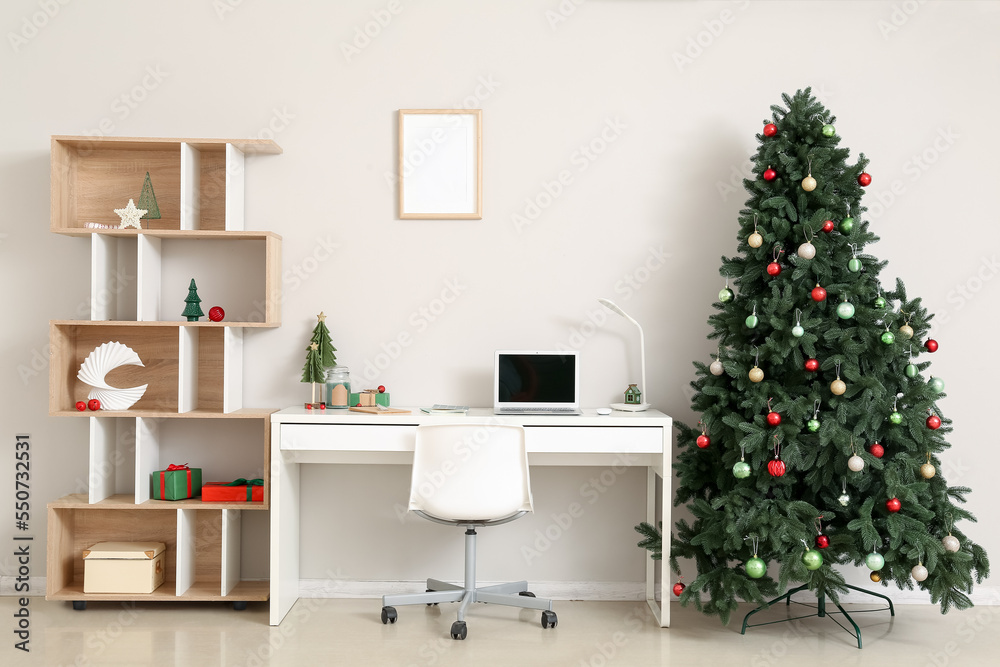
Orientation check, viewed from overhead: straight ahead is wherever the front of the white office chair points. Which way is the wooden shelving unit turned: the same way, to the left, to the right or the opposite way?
the opposite way

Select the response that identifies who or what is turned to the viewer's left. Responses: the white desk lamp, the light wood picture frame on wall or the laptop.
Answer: the white desk lamp

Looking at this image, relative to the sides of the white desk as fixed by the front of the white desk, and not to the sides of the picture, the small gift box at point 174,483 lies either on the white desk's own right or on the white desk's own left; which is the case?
on the white desk's own right

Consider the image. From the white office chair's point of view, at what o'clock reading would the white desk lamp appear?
The white desk lamp is roughly at 2 o'clock from the white office chair.

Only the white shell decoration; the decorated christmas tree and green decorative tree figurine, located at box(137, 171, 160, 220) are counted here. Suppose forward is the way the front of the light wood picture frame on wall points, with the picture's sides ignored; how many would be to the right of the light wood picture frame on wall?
2

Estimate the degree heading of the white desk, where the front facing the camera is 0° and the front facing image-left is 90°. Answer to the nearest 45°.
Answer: approximately 0°

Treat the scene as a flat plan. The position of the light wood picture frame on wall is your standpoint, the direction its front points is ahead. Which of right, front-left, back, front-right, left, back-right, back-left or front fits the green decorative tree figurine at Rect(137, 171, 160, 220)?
right

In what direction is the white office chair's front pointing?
away from the camera

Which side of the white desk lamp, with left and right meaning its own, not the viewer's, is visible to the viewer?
left

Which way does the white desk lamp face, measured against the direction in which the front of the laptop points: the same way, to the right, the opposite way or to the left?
to the right

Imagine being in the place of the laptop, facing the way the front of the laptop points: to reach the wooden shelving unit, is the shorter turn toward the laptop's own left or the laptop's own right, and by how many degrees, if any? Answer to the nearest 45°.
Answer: approximately 90° to the laptop's own right
